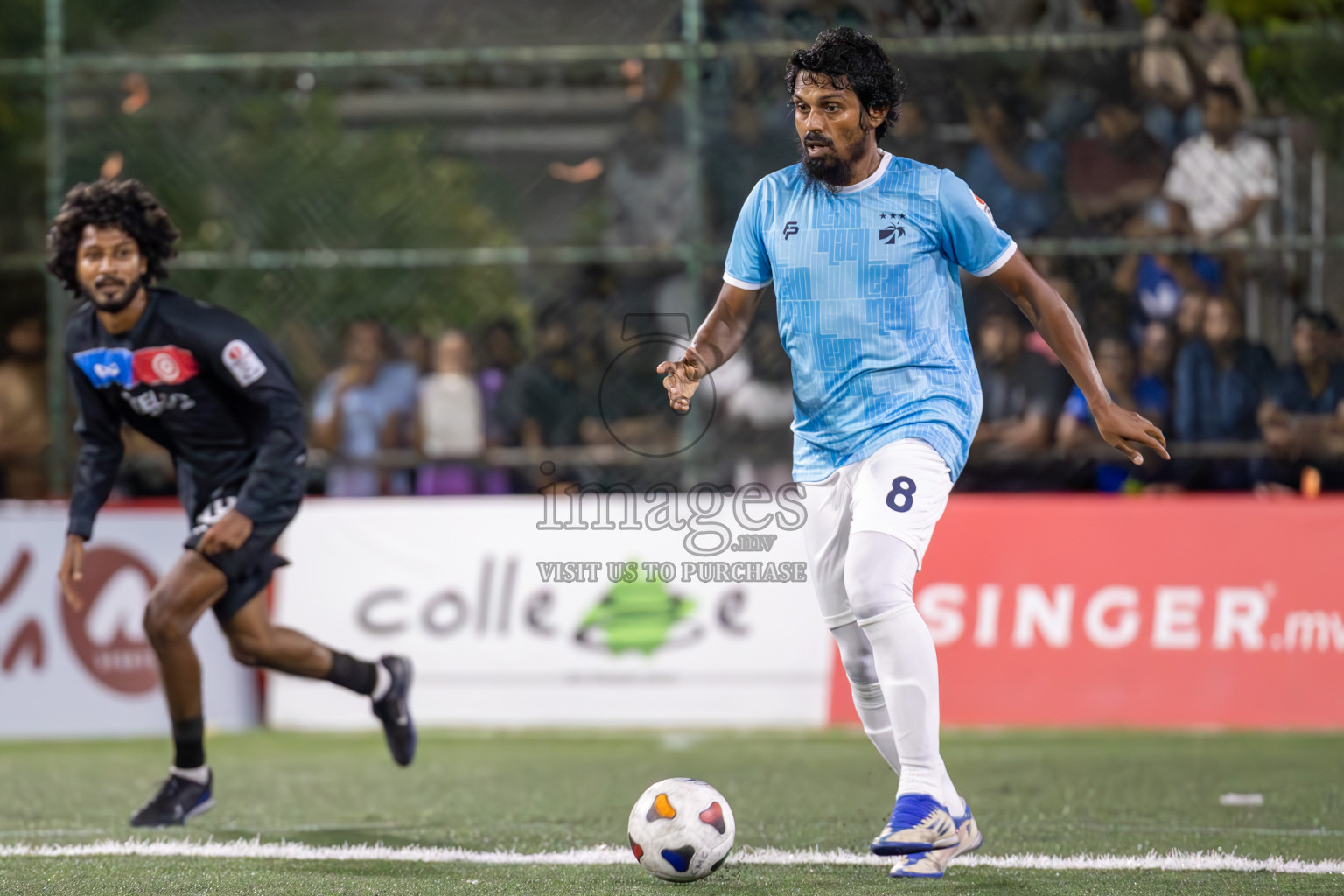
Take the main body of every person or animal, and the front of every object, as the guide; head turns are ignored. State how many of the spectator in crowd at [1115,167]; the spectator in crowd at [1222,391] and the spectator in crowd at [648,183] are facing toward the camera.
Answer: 3

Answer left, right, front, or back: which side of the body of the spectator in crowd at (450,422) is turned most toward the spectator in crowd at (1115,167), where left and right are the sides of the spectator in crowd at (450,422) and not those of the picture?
left

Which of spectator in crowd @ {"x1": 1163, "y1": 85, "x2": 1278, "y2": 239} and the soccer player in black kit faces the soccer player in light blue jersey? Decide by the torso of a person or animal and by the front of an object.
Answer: the spectator in crowd

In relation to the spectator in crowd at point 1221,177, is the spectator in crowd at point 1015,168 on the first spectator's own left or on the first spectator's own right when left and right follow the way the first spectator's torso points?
on the first spectator's own right

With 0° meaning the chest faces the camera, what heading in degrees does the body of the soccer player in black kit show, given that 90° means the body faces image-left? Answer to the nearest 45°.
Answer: approximately 45°

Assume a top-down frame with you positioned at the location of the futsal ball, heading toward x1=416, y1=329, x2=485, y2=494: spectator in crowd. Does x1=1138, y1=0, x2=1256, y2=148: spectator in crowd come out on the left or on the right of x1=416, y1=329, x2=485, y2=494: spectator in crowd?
right

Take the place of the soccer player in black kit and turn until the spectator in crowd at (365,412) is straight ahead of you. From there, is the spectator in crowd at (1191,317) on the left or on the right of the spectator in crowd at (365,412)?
right

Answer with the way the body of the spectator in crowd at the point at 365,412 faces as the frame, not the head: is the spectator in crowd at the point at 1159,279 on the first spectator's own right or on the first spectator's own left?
on the first spectator's own left

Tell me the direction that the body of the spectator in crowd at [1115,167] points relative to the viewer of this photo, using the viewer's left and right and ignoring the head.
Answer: facing the viewer

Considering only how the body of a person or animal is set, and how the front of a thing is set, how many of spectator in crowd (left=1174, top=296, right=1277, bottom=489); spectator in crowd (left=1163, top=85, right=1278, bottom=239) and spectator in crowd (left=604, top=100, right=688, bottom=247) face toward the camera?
3

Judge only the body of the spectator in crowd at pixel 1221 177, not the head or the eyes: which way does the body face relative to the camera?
toward the camera
